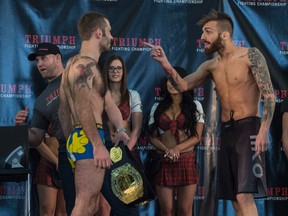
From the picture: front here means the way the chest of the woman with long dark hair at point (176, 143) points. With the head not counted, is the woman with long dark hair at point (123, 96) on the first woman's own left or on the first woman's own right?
on the first woman's own right

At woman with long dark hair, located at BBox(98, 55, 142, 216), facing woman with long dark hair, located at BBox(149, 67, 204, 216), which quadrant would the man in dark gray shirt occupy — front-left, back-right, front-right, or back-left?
back-right

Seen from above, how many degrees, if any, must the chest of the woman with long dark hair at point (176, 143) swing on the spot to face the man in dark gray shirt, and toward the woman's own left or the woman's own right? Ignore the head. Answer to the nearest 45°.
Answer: approximately 45° to the woman's own right

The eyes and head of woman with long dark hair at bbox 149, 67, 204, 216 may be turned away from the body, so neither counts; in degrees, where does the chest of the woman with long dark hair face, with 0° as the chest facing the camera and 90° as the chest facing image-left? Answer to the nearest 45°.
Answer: approximately 0°
